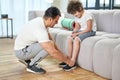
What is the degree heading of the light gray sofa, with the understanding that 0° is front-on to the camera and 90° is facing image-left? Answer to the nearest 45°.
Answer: approximately 45°

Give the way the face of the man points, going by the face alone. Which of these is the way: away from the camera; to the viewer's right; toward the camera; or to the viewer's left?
to the viewer's right

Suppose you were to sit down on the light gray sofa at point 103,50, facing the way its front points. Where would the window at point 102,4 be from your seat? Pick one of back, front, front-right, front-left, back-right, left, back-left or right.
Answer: back-right

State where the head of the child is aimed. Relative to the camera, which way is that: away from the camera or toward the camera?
toward the camera

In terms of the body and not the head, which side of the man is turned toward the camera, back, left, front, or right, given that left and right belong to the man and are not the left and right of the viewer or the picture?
right

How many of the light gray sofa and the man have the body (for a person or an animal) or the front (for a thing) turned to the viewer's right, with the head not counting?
1

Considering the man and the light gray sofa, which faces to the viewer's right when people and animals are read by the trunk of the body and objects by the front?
the man

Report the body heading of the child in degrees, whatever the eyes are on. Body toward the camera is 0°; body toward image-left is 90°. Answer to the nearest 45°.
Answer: approximately 45°
